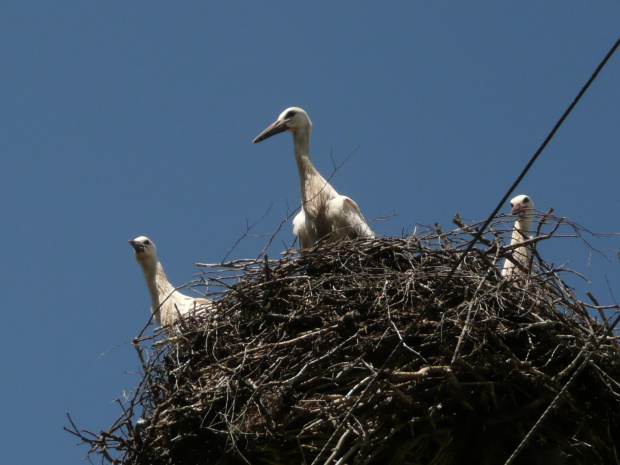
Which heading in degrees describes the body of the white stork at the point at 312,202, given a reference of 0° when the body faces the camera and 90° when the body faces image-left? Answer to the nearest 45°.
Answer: approximately 45°
